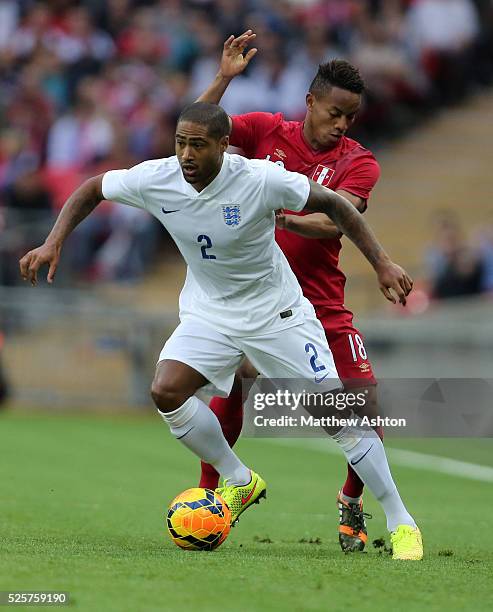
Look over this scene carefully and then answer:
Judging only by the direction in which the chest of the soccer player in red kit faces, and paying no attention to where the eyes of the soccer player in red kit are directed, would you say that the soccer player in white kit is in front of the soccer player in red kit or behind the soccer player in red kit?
in front

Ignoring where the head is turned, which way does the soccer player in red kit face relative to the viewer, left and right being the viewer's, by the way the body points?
facing the viewer

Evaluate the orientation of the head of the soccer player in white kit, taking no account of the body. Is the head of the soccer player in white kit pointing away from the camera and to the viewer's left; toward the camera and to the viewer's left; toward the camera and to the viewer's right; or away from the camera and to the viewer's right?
toward the camera and to the viewer's left
